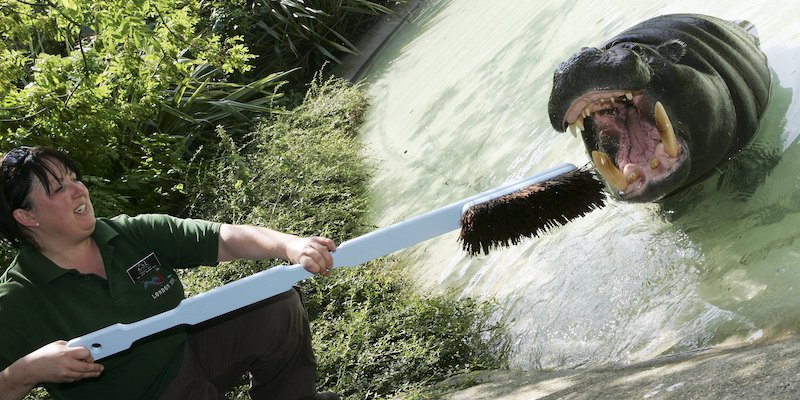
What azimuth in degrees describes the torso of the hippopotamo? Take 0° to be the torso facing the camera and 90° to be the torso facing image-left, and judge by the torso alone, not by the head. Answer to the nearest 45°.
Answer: approximately 45°

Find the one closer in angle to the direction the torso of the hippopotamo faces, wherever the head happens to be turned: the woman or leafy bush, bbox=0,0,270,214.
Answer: the woman

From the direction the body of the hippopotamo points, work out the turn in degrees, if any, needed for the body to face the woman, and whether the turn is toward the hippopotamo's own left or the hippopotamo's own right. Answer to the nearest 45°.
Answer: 0° — it already faces them

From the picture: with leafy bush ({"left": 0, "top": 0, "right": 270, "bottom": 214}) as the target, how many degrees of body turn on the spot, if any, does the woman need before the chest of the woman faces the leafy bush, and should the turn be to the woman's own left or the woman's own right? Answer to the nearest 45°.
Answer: approximately 135° to the woman's own left

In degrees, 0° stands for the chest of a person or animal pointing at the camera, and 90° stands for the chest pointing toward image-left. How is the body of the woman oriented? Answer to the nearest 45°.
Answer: approximately 315°

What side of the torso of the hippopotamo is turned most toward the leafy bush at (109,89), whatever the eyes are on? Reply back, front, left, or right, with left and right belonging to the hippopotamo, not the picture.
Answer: right

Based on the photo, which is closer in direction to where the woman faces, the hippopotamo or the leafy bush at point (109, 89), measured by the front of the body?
the hippopotamo
